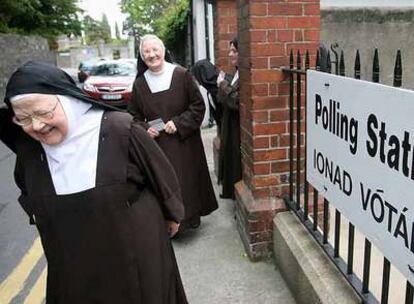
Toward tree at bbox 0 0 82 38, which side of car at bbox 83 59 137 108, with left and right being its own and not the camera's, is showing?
back

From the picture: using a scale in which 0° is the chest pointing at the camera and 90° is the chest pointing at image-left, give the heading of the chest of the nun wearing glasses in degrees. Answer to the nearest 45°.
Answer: approximately 45°

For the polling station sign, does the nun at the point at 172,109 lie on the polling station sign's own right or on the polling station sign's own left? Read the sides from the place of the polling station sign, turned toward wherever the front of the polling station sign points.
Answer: on the polling station sign's own right

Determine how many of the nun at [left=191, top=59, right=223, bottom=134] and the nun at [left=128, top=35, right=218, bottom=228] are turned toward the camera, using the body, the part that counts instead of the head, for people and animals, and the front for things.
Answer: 1

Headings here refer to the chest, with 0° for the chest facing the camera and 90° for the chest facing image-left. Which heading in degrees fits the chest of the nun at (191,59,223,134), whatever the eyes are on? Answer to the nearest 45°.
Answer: approximately 225°

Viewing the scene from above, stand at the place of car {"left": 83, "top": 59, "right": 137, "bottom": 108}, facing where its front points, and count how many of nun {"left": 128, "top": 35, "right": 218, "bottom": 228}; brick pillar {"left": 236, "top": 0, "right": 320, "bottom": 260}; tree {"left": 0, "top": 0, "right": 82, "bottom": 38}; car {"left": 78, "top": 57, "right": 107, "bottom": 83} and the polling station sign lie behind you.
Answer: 2

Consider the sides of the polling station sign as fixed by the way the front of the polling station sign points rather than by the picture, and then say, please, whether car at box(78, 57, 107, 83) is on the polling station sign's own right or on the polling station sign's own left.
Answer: on the polling station sign's own right
